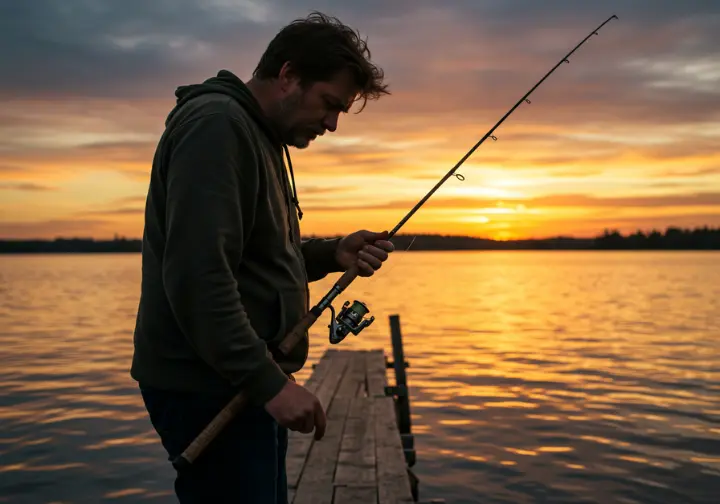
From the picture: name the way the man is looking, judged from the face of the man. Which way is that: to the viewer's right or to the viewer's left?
to the viewer's right

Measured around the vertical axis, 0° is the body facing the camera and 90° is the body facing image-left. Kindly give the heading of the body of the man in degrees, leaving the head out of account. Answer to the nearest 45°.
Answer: approximately 270°
